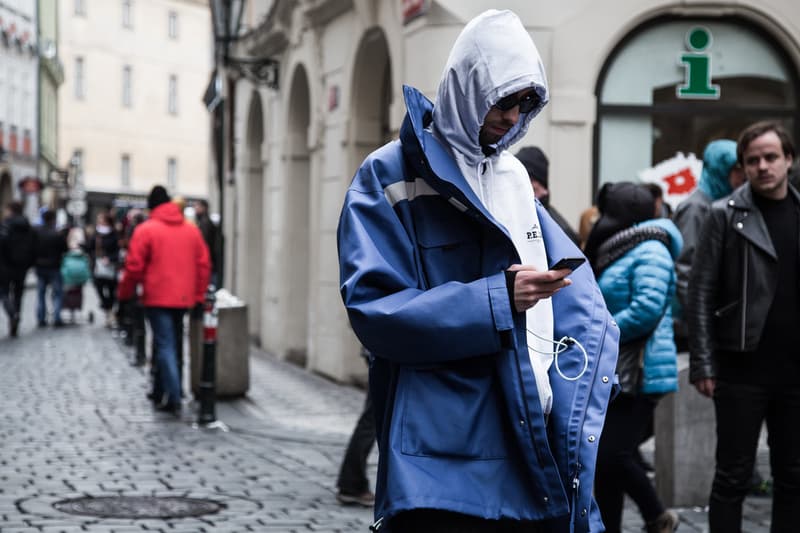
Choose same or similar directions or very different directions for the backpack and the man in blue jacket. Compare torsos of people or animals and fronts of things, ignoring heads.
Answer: same or similar directions

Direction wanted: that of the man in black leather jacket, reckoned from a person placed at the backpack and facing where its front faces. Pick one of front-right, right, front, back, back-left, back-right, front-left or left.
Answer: front

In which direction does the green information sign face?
toward the camera

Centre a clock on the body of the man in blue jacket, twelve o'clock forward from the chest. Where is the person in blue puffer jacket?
The person in blue puffer jacket is roughly at 8 o'clock from the man in blue jacket.

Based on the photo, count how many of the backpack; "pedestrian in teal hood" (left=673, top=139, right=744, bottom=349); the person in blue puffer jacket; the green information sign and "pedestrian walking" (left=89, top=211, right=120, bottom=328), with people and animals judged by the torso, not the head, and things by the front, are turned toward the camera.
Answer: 3

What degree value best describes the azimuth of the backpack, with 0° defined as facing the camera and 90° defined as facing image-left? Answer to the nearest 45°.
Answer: approximately 0°

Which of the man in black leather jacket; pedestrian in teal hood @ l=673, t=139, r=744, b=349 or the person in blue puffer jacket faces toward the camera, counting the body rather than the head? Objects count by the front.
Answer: the man in black leather jacket

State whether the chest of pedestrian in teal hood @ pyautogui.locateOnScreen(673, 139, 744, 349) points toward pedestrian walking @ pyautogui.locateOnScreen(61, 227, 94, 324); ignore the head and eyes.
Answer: no

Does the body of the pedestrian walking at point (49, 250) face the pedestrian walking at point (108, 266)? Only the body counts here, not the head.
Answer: no

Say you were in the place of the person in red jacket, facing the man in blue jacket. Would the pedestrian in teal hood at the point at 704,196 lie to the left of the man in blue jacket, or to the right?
left

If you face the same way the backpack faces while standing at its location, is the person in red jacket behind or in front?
in front

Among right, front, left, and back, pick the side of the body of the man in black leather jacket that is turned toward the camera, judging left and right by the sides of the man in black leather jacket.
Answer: front

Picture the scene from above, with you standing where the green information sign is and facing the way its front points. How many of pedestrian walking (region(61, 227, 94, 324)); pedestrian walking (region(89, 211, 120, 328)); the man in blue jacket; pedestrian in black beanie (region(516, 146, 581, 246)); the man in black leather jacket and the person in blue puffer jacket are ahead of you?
4

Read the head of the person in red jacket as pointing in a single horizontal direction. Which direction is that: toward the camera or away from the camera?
away from the camera

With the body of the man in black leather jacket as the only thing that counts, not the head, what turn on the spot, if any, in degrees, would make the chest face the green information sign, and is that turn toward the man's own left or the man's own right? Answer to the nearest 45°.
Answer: approximately 180°
